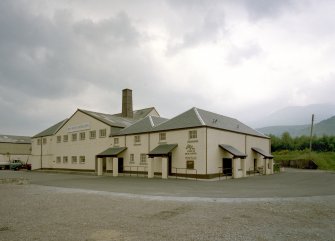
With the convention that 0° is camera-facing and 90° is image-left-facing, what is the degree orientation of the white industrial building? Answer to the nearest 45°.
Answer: approximately 45°
